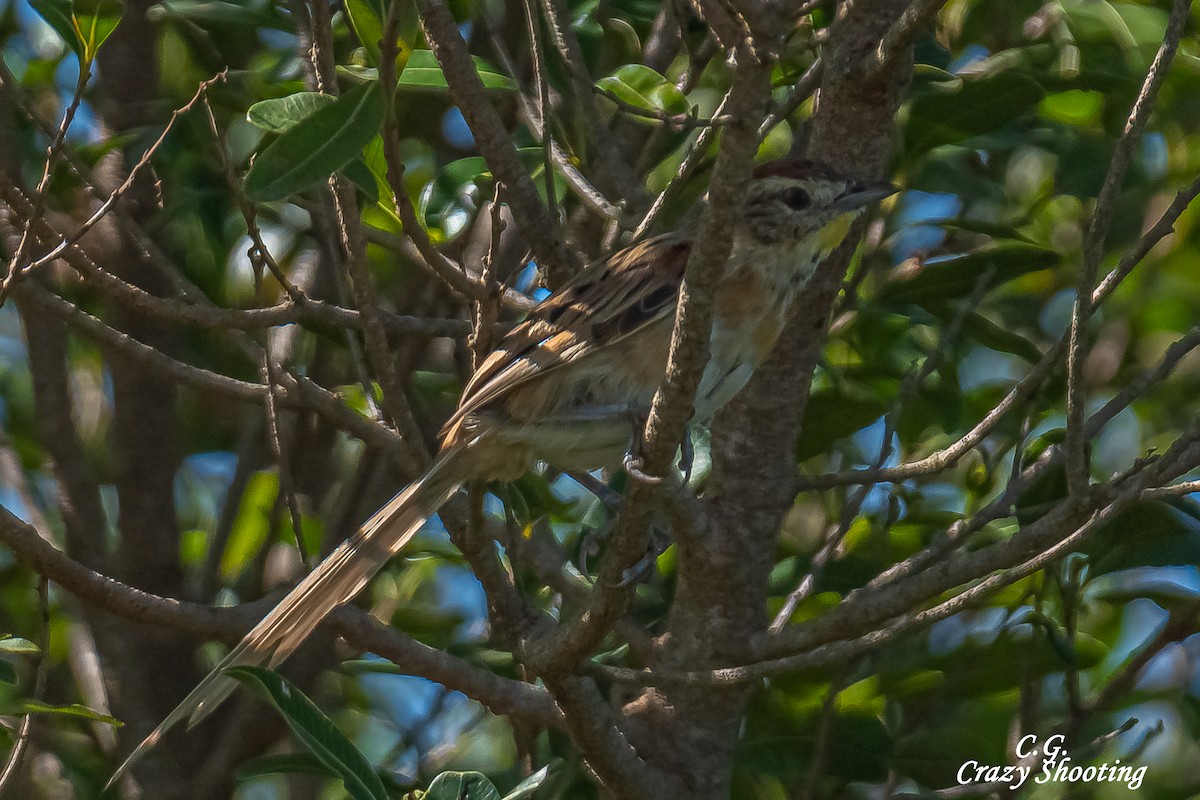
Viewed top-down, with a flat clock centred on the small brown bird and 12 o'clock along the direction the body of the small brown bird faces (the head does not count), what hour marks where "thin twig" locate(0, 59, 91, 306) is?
The thin twig is roughly at 5 o'clock from the small brown bird.

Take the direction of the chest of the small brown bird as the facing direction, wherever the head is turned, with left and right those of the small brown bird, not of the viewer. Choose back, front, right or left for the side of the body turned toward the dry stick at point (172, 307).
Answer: back

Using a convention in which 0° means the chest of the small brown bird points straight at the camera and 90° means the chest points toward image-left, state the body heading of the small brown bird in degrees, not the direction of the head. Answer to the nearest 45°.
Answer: approximately 270°

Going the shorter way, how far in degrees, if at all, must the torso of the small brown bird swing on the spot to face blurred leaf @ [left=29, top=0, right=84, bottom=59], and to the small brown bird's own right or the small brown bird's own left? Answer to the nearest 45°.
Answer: approximately 135° to the small brown bird's own right

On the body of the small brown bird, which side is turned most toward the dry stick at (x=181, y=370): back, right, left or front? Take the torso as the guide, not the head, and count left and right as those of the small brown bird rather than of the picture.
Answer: back

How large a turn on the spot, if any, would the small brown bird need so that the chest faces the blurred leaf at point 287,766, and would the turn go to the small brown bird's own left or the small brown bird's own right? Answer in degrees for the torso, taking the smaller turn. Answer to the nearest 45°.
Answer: approximately 135° to the small brown bird's own left
